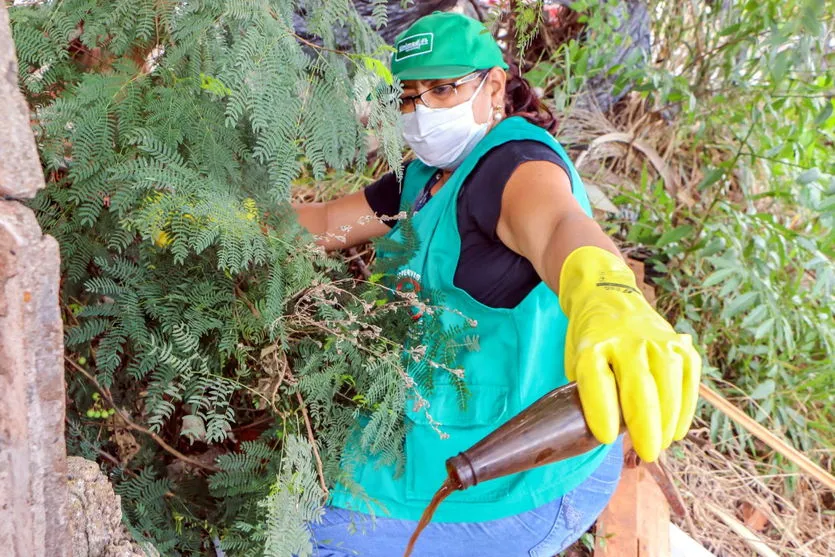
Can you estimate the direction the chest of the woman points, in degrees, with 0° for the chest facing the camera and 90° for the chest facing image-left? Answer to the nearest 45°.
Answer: approximately 45°

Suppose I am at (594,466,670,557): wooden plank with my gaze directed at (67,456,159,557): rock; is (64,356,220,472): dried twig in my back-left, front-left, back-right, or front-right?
front-right

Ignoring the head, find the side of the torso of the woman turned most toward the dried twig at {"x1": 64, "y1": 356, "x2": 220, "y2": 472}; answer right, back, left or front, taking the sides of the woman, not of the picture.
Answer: front

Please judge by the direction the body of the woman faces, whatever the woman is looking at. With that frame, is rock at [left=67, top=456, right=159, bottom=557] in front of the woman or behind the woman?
in front
